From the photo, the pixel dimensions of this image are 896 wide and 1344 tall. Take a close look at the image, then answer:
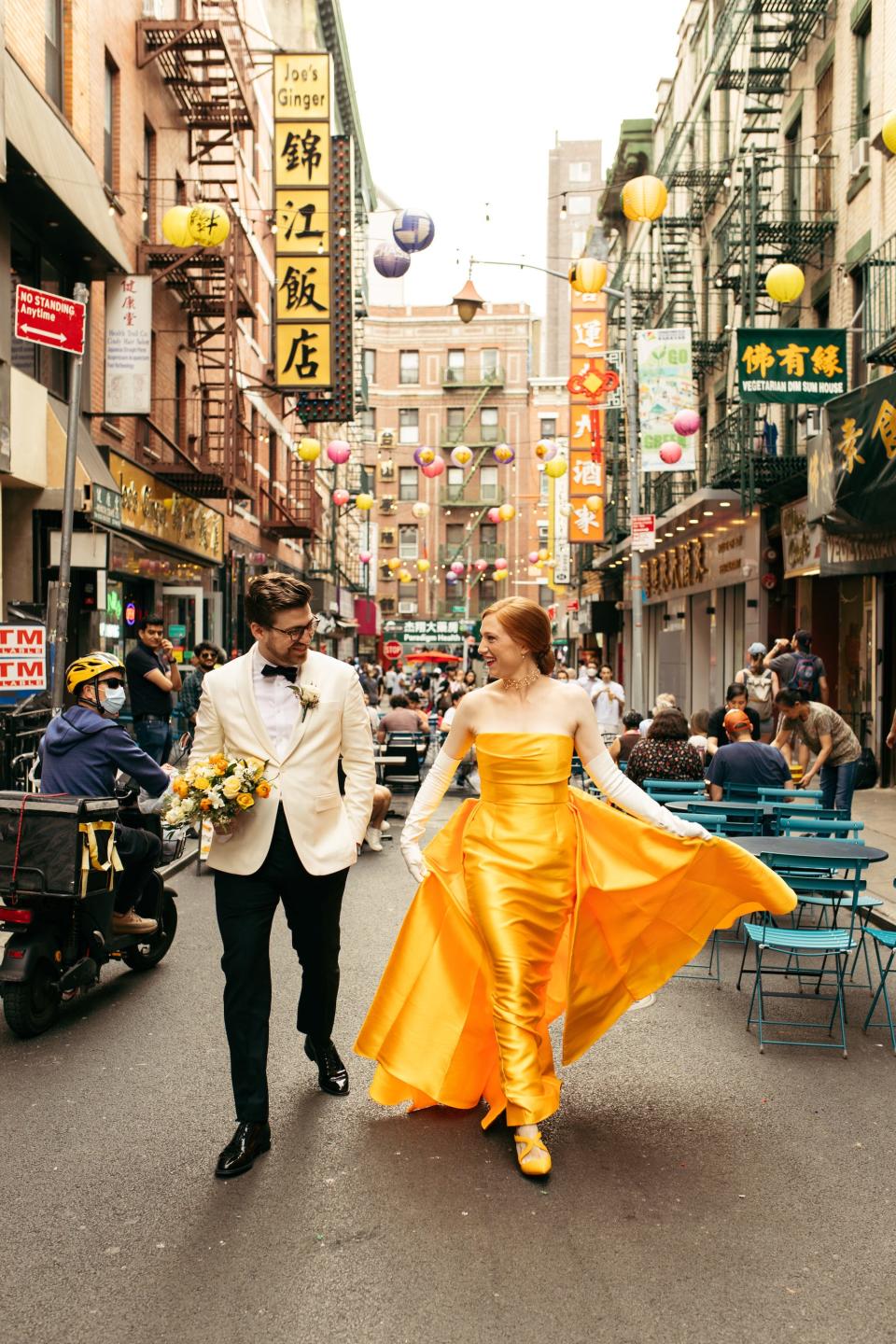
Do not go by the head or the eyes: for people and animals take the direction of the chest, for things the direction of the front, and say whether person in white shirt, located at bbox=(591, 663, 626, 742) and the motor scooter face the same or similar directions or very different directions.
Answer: very different directions

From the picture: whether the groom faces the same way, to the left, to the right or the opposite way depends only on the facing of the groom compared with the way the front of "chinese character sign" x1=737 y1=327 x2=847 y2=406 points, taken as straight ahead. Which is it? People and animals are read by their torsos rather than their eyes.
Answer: the same way

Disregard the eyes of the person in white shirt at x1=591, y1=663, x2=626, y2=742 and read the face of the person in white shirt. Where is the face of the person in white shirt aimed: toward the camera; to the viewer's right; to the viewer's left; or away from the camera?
toward the camera

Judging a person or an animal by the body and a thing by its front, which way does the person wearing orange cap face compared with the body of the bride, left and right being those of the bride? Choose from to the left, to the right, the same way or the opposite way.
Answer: the opposite way

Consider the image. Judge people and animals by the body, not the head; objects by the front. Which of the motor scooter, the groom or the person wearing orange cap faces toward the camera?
the groom

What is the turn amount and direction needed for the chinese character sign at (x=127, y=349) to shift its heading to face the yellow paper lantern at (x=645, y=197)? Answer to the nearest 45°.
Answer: approximately 90° to its left

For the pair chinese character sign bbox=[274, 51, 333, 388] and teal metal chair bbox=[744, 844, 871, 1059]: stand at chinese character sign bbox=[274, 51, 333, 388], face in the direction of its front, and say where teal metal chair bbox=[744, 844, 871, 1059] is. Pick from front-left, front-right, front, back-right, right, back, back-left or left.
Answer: front

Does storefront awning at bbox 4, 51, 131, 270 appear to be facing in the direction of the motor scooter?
no

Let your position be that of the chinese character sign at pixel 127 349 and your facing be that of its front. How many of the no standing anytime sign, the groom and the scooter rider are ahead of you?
3

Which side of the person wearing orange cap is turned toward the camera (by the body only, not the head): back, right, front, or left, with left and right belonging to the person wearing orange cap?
back

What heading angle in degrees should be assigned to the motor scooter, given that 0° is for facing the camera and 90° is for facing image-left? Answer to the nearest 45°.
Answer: approximately 225°

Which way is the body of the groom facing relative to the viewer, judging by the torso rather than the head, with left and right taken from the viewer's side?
facing the viewer

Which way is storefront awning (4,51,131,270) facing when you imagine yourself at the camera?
facing to the right of the viewer

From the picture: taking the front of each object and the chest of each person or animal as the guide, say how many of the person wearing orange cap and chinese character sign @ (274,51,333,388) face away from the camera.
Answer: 1

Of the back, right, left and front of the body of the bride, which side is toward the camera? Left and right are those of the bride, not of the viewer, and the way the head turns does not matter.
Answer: front

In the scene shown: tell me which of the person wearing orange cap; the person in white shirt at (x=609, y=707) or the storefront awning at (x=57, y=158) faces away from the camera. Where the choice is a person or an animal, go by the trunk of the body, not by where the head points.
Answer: the person wearing orange cap
